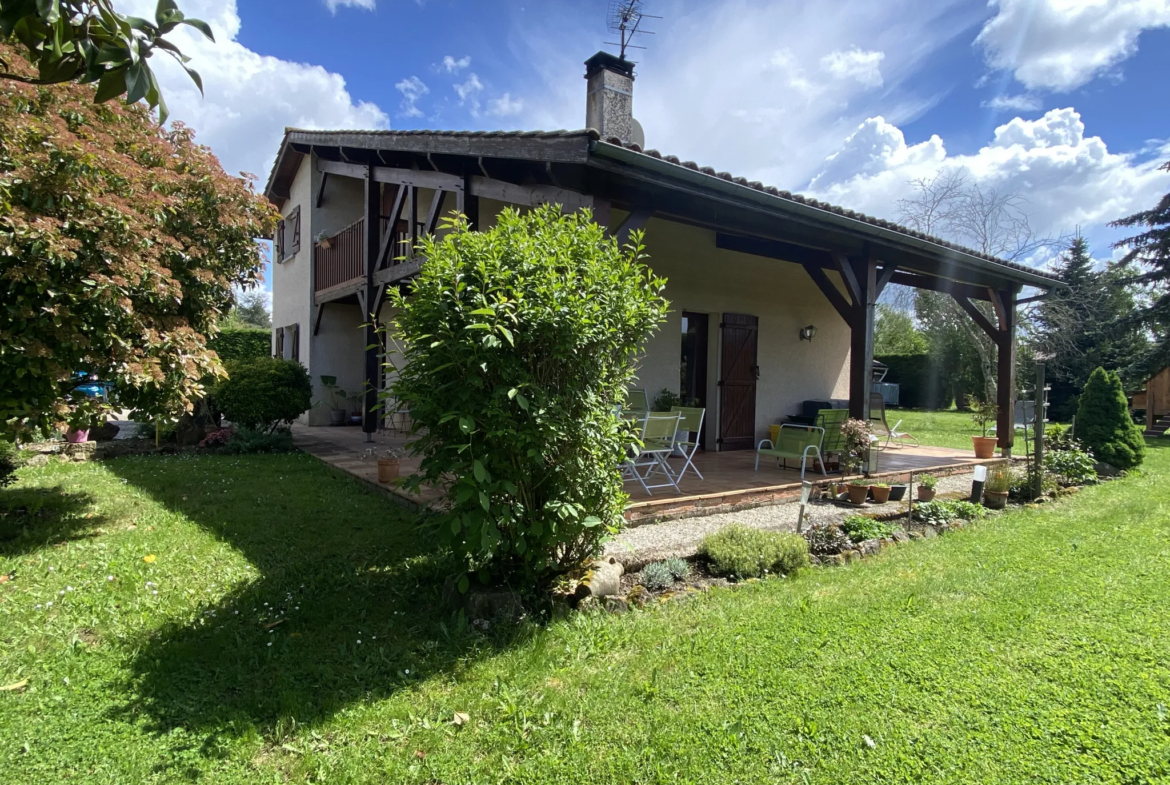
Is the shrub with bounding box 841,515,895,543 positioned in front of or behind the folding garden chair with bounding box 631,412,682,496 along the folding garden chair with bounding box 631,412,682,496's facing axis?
behind

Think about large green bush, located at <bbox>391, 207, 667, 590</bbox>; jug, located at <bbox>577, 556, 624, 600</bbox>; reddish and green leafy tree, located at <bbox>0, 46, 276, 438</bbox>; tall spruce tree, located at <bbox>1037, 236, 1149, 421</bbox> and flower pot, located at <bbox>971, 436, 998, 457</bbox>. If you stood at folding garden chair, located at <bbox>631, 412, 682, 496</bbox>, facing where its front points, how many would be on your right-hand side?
2

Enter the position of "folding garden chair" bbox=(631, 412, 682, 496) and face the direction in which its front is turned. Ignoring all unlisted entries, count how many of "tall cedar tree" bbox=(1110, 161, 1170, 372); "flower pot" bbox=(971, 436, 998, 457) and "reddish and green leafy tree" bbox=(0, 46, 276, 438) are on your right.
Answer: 2

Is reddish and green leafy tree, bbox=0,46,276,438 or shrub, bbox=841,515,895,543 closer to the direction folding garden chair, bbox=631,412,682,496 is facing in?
the reddish and green leafy tree
